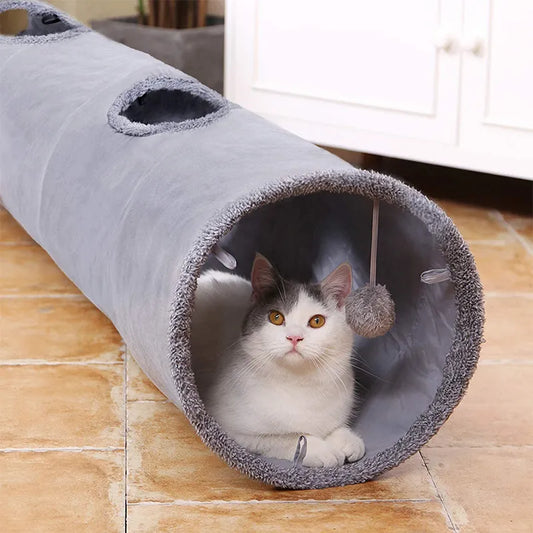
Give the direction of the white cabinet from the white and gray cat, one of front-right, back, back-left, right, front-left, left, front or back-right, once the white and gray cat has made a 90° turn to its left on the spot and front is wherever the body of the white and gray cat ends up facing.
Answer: front-left

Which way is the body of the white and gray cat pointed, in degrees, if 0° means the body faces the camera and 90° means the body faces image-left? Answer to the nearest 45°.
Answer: approximately 315°
